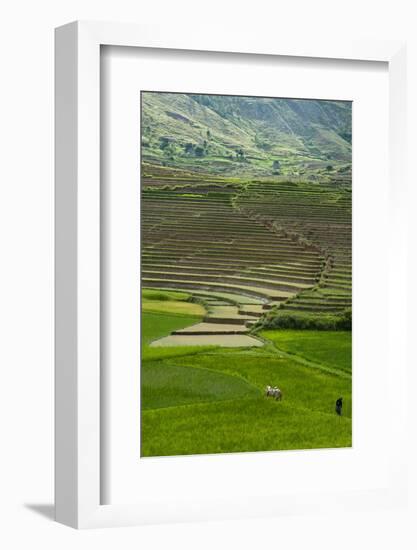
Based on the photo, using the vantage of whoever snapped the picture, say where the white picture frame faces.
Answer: facing the viewer and to the right of the viewer
